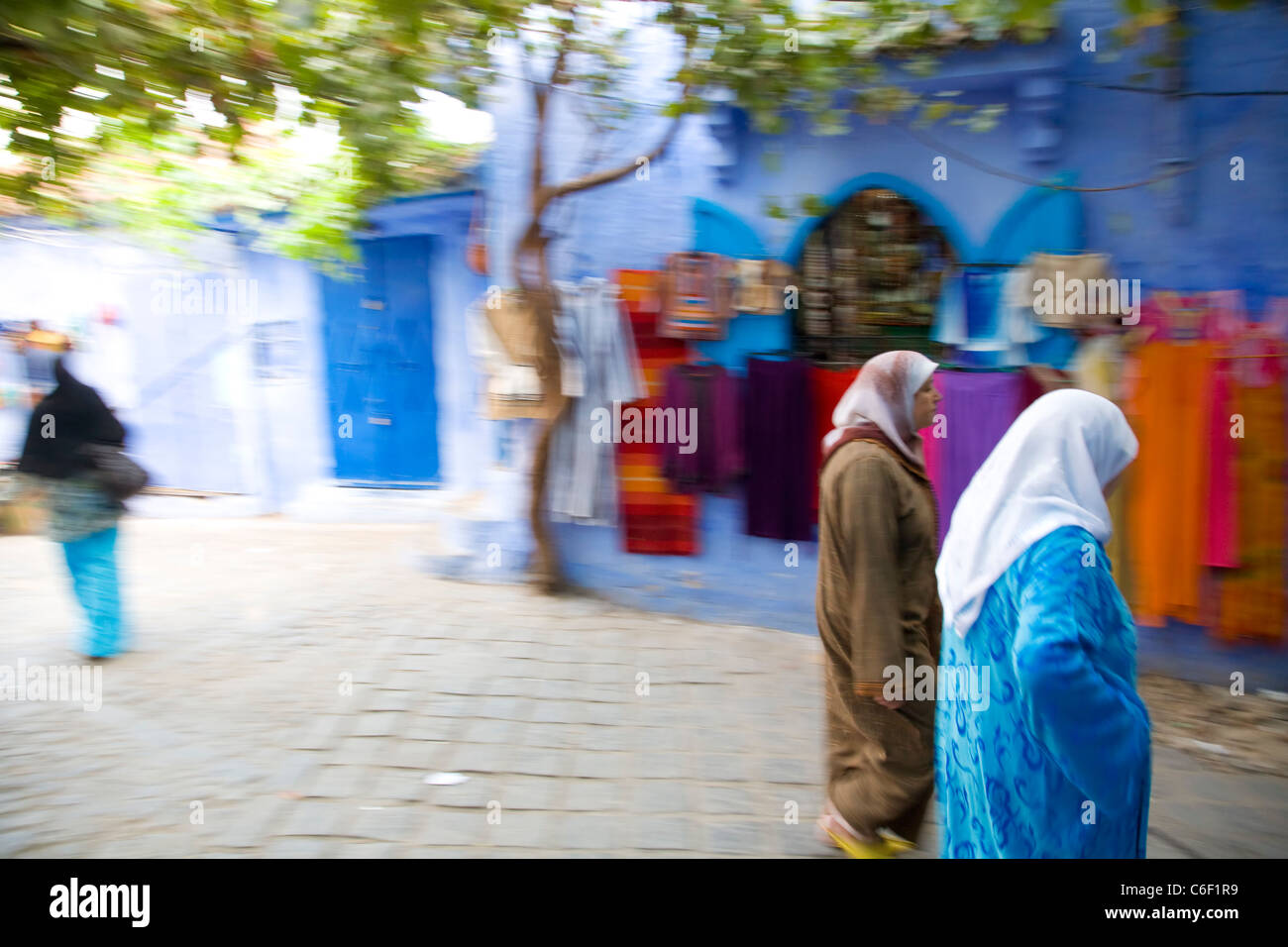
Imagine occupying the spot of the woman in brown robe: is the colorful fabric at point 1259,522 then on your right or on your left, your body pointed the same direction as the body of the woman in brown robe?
on your left

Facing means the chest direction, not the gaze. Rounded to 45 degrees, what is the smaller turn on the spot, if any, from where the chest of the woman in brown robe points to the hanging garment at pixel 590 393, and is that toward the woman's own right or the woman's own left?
approximately 135° to the woman's own left

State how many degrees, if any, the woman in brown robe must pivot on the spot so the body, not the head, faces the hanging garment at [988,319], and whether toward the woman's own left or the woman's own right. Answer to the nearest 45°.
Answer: approximately 90° to the woman's own left

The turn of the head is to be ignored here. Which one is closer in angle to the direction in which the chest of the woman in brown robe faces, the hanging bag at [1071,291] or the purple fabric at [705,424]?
the hanging bag

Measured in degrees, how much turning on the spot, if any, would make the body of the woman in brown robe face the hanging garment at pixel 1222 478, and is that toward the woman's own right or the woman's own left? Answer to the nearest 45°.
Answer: approximately 45° to the woman's own left

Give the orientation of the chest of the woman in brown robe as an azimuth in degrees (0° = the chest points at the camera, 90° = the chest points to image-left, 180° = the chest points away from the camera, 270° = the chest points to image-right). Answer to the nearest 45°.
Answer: approximately 270°

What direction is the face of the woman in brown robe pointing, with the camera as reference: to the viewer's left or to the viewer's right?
to the viewer's right

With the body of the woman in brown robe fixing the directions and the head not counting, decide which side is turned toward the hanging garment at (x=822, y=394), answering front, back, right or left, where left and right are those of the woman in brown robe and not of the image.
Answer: left

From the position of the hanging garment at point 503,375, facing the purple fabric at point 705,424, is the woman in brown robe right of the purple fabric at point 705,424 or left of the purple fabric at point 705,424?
right

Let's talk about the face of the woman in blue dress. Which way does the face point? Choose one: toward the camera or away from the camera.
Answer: away from the camera
